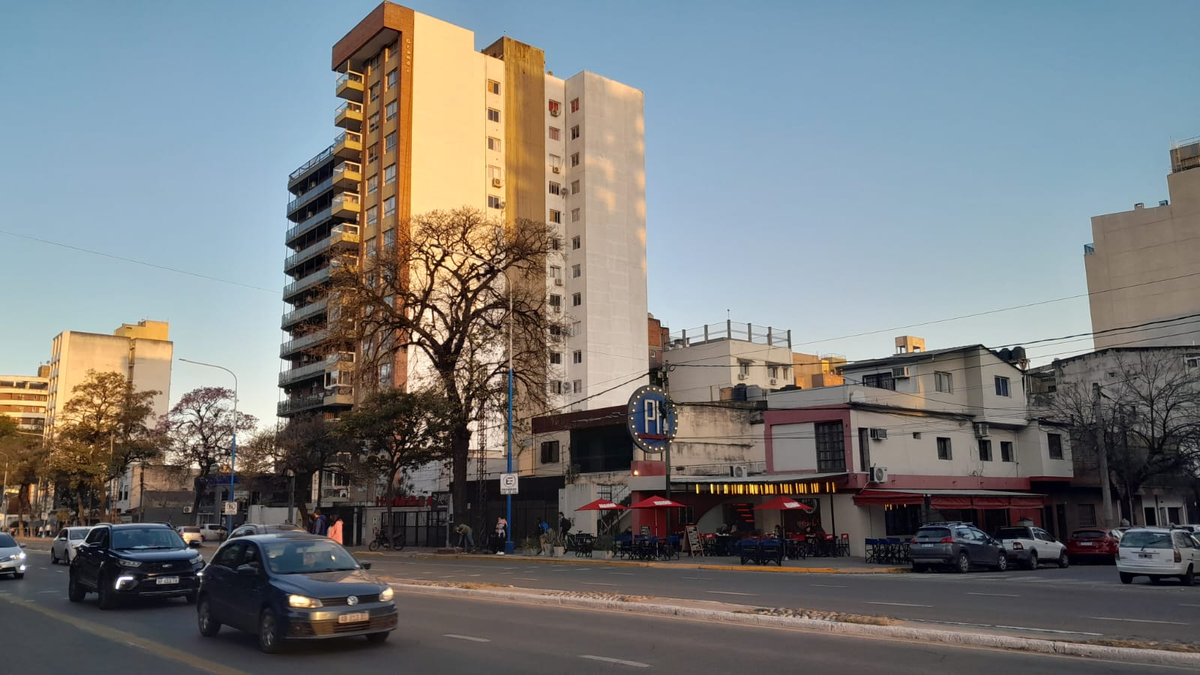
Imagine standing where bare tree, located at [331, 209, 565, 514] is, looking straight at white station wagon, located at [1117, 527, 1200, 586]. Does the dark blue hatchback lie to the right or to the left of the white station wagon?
right

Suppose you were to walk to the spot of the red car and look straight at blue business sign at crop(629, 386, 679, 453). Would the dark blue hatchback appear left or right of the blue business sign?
left

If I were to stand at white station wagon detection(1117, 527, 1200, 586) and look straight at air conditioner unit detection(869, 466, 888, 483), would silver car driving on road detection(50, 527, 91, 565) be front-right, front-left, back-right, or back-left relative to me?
front-left

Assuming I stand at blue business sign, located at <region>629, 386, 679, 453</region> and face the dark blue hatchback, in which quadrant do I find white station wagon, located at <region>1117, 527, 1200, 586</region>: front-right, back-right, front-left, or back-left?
front-left

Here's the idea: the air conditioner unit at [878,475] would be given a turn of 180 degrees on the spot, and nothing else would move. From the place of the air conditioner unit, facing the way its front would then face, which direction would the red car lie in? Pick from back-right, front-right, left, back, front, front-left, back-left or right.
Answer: back-right

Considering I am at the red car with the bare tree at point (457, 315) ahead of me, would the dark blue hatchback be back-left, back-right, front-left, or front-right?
front-left

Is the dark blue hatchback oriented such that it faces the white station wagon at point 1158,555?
no

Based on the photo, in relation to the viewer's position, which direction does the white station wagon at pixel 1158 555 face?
facing away from the viewer and to the right of the viewer

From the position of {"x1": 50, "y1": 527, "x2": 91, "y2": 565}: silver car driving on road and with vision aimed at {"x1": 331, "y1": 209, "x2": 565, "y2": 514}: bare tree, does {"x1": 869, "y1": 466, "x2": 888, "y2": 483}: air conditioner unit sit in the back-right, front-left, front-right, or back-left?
front-right

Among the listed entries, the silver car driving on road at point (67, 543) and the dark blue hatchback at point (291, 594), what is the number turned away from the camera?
0

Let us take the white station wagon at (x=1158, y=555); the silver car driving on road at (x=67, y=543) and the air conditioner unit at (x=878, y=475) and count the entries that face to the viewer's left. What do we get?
0

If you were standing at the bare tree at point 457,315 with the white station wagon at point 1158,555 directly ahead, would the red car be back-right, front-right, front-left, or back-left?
front-left

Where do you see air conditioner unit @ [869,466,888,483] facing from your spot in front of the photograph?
facing the viewer and to the right of the viewer

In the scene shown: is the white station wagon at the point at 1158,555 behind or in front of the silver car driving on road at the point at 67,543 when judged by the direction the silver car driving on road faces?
in front

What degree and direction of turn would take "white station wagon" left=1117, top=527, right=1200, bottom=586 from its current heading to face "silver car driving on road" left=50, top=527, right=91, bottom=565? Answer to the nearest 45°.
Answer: approximately 135° to its left
